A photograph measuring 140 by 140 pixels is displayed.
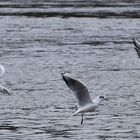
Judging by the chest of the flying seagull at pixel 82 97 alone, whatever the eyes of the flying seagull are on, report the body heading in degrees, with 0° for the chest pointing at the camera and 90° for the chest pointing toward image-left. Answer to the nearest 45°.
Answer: approximately 270°
